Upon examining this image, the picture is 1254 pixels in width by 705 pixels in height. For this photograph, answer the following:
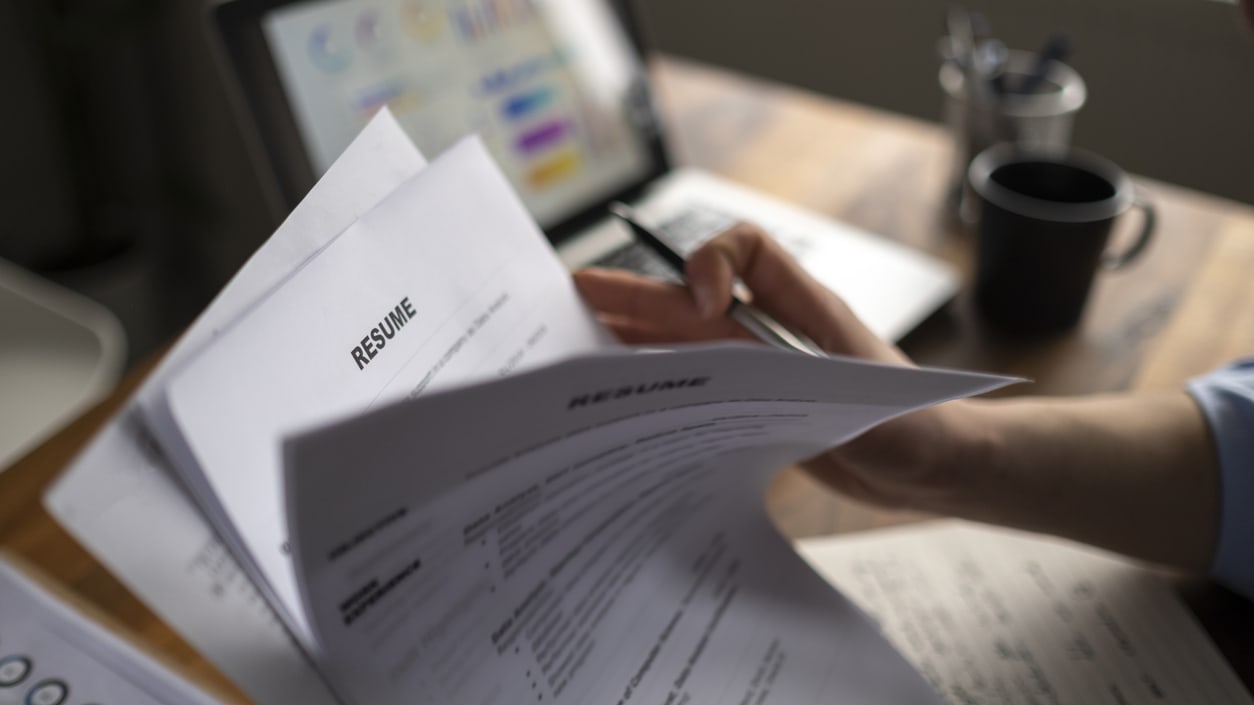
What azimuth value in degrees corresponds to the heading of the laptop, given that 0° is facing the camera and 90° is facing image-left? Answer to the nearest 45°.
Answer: approximately 315°
